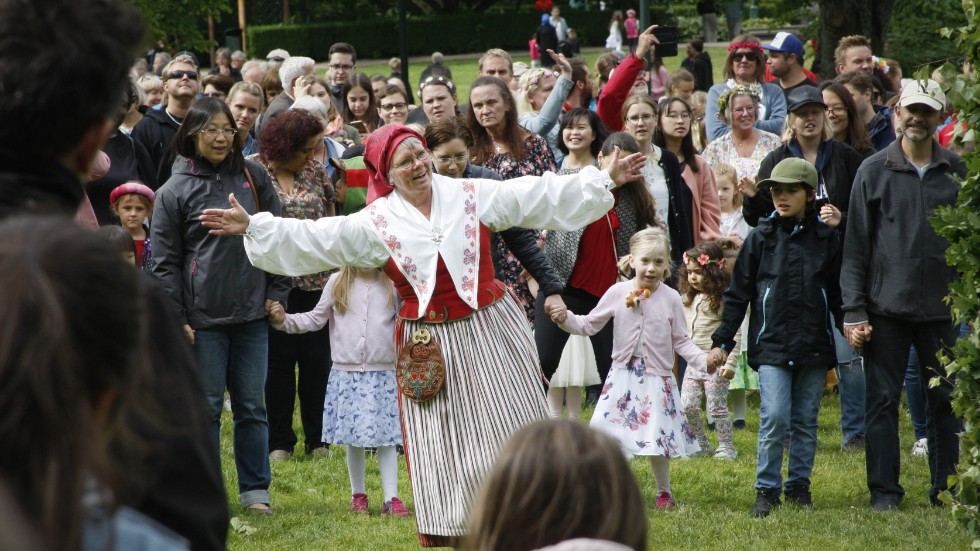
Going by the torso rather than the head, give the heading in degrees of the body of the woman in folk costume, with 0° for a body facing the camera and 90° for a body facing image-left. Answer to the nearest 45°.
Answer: approximately 0°

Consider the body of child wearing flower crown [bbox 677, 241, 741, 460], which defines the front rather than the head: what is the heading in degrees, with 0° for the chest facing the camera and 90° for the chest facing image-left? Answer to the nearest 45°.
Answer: approximately 45°

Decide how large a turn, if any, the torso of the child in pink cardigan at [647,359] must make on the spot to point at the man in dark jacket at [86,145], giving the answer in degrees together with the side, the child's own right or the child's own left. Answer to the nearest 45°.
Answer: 0° — they already face them

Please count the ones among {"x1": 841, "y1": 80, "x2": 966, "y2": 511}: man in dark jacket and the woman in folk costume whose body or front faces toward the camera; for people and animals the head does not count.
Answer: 2

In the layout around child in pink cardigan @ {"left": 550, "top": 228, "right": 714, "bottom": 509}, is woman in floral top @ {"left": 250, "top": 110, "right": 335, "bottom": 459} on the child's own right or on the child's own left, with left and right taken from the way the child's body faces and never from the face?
on the child's own right

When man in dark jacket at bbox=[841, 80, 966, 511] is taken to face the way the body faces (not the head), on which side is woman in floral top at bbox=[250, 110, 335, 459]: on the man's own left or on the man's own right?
on the man's own right
